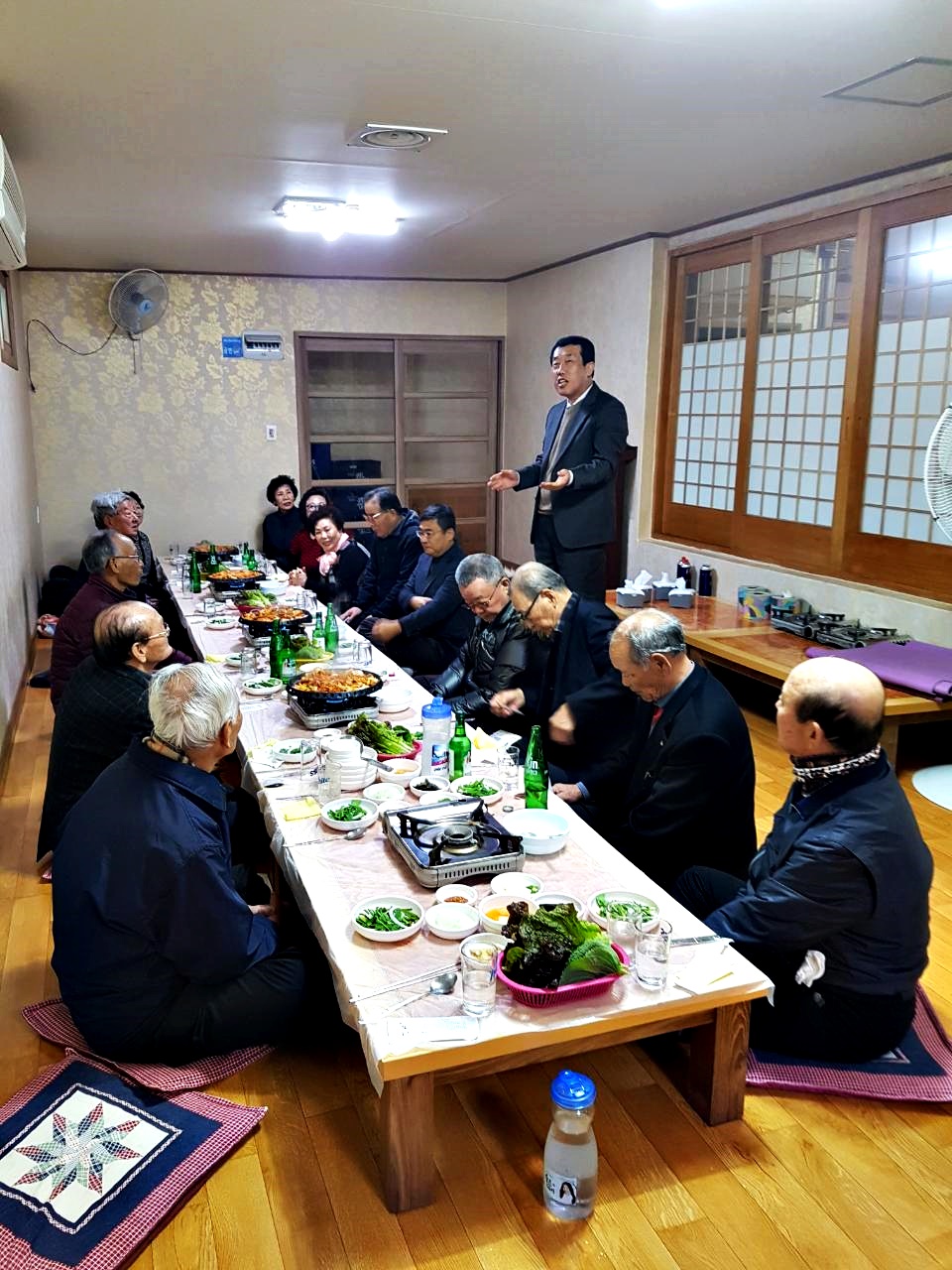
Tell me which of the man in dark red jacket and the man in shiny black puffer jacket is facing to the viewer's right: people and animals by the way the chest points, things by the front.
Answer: the man in dark red jacket

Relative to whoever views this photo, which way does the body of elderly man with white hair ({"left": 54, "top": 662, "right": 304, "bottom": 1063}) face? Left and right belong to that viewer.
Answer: facing away from the viewer and to the right of the viewer

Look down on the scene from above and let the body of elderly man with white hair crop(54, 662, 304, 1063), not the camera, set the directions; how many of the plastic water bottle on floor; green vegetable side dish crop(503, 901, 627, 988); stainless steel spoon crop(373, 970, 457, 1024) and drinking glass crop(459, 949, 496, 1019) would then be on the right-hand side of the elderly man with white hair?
4

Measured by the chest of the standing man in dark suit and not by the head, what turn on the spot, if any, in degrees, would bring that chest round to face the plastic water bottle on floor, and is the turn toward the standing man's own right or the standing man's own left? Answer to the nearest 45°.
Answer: approximately 45° to the standing man's own left

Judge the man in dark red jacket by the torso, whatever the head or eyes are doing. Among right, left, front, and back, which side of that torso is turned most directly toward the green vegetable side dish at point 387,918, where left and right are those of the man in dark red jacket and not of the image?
right

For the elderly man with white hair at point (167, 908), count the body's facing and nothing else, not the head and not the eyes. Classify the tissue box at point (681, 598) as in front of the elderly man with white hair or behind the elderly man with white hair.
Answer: in front

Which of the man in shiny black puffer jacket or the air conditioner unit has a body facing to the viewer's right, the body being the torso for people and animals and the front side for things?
the air conditioner unit

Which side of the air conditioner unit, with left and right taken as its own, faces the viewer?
right

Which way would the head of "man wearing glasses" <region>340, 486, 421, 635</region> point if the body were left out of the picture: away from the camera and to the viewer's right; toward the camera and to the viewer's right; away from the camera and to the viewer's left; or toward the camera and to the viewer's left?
toward the camera and to the viewer's left

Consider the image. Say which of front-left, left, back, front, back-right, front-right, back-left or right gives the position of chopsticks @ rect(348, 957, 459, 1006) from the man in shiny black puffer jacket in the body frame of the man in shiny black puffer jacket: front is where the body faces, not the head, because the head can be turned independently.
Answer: front-left

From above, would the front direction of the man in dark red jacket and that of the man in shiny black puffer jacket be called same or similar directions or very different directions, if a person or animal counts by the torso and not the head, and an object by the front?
very different directions

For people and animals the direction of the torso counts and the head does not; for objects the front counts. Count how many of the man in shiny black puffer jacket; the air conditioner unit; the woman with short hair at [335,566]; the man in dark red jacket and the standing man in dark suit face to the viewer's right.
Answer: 2

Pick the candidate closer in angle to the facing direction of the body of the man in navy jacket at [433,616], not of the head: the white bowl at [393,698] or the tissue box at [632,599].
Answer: the white bowl

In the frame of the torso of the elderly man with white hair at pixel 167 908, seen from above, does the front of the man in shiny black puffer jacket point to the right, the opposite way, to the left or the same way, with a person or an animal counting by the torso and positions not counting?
the opposite way

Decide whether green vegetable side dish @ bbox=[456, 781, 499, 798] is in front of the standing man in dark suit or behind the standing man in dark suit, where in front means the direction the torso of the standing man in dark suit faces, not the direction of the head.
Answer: in front

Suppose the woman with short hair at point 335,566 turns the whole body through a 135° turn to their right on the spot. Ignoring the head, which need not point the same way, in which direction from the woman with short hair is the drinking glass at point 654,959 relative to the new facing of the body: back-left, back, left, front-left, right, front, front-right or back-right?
back

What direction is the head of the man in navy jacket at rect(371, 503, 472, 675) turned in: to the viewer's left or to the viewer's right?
to the viewer's left
